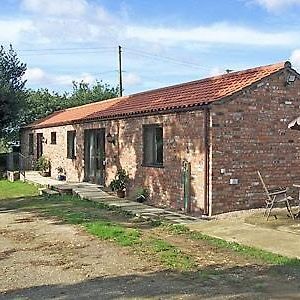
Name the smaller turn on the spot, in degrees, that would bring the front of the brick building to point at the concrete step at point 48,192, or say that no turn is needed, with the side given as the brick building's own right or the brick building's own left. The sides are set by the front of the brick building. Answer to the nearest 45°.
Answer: approximately 90° to the brick building's own right

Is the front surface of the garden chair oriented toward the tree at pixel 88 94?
no

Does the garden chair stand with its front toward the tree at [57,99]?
no

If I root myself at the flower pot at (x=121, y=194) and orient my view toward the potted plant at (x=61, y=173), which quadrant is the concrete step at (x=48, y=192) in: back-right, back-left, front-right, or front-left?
front-left

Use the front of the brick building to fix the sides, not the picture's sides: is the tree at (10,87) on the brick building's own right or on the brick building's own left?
on the brick building's own right

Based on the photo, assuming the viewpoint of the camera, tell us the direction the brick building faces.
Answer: facing the viewer and to the left of the viewer
